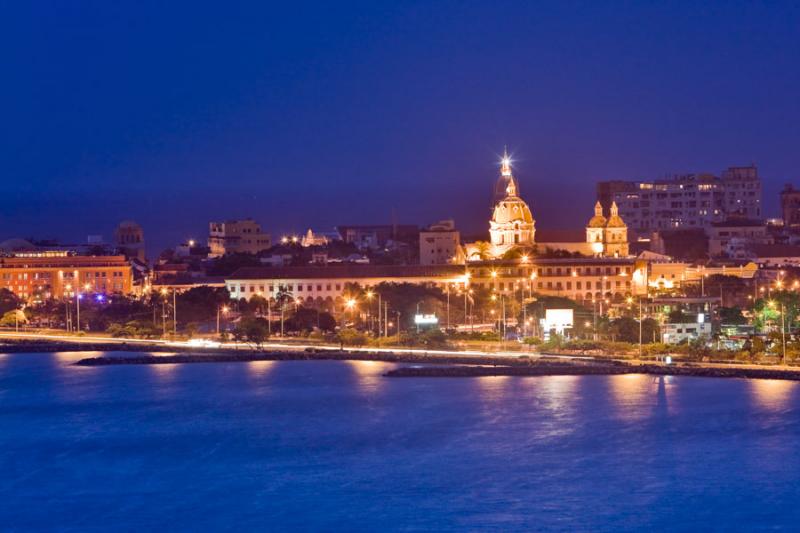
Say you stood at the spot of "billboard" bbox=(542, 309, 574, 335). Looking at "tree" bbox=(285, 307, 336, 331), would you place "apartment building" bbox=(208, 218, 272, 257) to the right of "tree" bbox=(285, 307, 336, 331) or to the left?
right

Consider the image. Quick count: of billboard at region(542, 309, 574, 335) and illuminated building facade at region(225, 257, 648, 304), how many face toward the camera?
2

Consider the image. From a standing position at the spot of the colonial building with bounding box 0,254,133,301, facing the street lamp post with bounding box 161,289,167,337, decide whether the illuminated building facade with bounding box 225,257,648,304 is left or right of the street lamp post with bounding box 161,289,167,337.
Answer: left

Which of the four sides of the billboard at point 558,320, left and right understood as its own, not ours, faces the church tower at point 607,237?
back

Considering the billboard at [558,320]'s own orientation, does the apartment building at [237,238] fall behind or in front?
behind

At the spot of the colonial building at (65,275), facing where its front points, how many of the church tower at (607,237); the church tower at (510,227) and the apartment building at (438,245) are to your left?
3

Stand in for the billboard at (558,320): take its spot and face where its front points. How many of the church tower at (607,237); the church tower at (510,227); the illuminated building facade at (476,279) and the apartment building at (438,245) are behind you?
4

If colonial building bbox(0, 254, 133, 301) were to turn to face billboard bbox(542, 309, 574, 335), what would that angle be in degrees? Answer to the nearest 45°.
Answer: approximately 45° to its left

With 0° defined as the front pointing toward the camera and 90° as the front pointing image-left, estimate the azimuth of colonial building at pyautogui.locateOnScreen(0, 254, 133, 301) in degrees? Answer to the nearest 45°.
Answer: approximately 0°

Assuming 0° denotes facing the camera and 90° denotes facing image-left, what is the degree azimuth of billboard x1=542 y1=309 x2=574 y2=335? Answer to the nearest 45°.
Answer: approximately 0°
